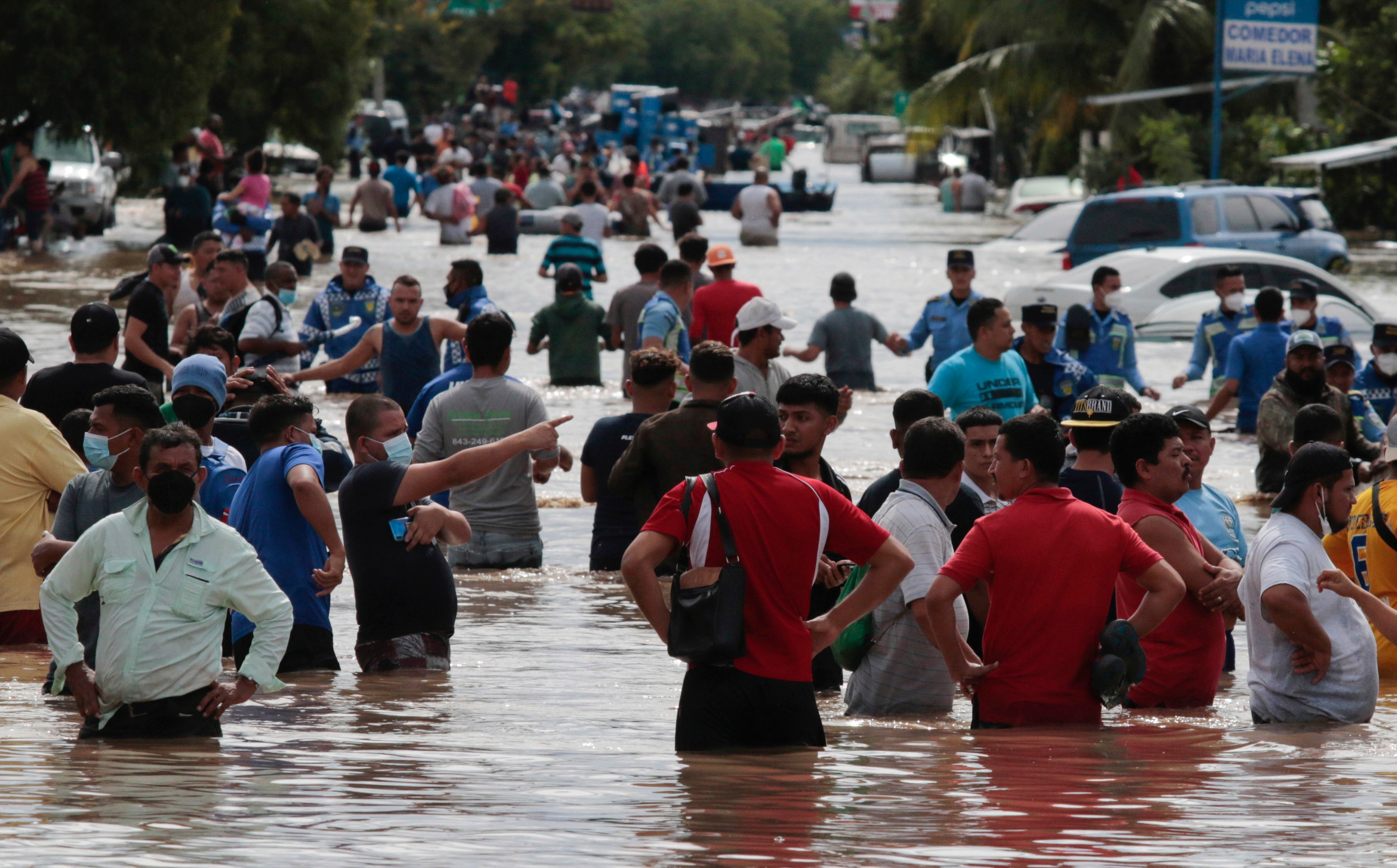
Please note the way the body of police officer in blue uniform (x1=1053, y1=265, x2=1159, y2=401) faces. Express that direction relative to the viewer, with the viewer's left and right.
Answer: facing the viewer

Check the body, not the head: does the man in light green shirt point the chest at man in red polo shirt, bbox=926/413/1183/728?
no

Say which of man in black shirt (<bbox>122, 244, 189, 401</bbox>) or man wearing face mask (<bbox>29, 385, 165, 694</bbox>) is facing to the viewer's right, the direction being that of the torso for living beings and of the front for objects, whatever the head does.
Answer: the man in black shirt

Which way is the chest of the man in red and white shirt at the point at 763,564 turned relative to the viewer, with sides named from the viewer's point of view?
facing away from the viewer

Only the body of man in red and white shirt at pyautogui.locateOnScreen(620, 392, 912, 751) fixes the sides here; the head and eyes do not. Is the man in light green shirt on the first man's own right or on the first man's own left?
on the first man's own left

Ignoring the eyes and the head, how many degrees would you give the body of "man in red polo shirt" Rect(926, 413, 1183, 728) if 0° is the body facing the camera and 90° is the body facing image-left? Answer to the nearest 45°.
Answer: approximately 180°

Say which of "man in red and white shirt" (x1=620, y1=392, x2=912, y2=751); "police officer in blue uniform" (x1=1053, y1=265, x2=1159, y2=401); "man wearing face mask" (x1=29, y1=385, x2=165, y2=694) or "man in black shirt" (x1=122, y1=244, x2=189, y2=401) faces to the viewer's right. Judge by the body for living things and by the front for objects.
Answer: the man in black shirt

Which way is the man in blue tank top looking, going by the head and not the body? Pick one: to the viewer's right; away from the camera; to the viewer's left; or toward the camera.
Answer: toward the camera

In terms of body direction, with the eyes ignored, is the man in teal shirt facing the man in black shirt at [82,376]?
no

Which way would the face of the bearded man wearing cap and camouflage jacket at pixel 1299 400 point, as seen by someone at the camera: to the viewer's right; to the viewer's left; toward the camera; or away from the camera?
toward the camera

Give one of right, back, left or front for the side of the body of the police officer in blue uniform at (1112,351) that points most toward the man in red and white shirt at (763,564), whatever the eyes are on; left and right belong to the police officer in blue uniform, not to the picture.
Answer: front

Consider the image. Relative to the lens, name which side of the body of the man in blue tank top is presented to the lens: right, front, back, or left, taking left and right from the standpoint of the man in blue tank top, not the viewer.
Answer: front

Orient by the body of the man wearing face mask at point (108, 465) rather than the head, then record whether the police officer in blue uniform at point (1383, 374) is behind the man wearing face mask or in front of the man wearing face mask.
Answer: behind
